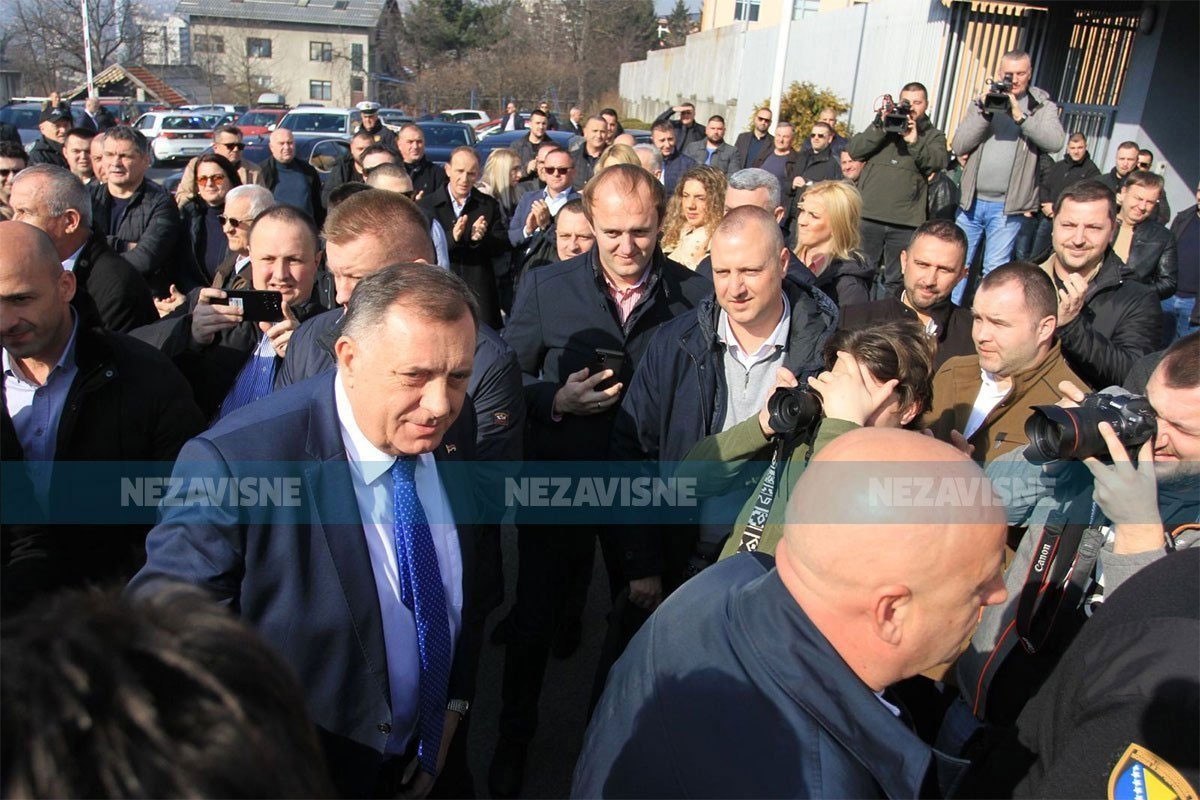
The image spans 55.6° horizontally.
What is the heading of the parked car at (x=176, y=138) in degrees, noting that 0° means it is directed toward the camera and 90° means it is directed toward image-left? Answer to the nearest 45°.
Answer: approximately 180°

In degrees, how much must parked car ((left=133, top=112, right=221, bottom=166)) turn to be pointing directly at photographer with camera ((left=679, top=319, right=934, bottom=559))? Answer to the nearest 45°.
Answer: approximately 180°

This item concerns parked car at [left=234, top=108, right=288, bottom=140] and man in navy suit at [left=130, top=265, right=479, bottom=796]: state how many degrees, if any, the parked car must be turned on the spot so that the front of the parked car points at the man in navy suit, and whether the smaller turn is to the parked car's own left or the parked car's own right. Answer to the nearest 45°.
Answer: approximately 45° to the parked car's own left

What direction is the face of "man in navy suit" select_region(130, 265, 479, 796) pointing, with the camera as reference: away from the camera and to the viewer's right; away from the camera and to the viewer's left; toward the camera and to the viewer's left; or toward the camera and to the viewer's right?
toward the camera and to the viewer's right

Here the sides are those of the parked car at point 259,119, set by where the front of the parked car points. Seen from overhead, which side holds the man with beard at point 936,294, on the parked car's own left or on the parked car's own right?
on the parked car's own left

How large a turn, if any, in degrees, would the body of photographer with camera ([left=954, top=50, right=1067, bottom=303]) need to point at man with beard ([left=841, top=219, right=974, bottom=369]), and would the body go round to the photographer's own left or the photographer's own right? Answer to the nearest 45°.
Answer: approximately 45° to the photographer's own left
